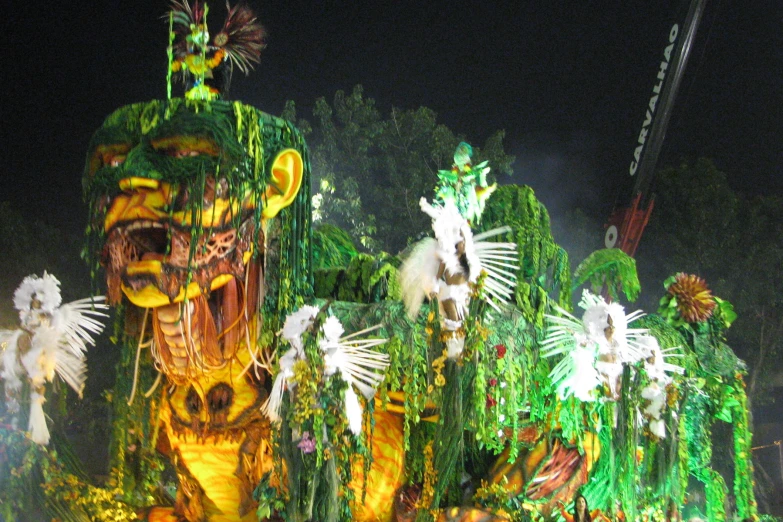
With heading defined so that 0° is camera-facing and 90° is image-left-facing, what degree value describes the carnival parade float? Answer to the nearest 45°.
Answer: approximately 45°
